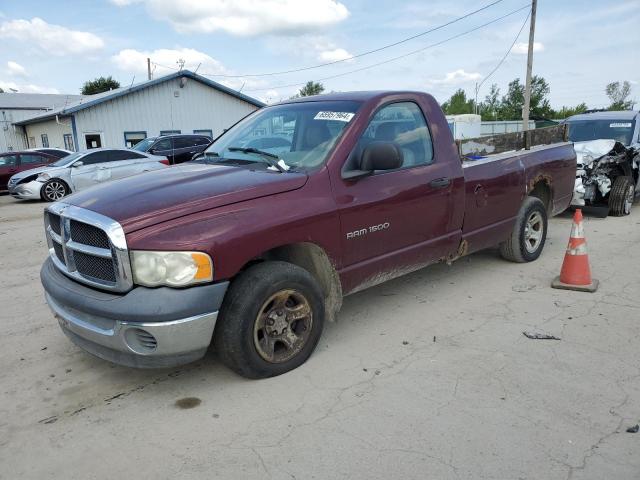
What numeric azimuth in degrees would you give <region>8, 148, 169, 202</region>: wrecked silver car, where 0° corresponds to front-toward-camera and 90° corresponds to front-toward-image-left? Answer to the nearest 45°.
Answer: approximately 45°

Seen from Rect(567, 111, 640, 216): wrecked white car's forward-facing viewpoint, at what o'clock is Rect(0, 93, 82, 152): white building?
The white building is roughly at 2 o'clock from the wrecked white car.

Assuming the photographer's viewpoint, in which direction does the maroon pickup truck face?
facing the viewer and to the left of the viewer

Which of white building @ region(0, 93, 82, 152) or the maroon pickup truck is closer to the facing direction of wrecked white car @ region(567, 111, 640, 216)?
the maroon pickup truck

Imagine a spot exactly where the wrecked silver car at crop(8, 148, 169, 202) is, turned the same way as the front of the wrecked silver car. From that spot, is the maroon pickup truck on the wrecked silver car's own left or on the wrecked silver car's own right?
on the wrecked silver car's own left

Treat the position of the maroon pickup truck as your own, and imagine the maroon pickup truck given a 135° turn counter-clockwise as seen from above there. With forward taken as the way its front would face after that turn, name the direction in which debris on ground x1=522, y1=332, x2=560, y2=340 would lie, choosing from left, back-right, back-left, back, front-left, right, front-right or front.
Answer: front

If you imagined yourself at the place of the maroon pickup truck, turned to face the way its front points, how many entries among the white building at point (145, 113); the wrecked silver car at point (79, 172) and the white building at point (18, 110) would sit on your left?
0

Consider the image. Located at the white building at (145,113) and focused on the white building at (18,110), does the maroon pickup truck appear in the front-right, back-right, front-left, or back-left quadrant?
back-left

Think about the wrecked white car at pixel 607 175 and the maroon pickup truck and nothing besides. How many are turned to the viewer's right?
0

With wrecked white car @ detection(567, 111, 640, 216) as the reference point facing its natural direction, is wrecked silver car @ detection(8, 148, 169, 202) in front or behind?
in front

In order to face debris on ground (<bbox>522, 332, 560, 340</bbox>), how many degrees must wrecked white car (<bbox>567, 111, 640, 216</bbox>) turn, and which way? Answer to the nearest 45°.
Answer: approximately 45° to its left

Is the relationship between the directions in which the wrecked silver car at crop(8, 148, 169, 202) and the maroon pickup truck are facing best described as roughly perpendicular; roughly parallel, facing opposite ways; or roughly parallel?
roughly parallel

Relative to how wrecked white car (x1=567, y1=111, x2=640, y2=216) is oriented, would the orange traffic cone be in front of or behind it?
in front

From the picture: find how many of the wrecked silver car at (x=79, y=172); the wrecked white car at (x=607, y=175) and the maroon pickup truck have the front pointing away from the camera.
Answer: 0

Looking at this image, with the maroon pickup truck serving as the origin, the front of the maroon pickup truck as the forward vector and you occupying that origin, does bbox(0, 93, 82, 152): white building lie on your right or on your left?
on your right

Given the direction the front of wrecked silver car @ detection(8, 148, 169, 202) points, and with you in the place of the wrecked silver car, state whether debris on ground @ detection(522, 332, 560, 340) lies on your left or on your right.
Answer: on your left

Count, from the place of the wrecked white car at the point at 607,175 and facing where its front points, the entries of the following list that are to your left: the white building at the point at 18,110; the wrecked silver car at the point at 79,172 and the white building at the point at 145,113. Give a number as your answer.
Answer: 0
